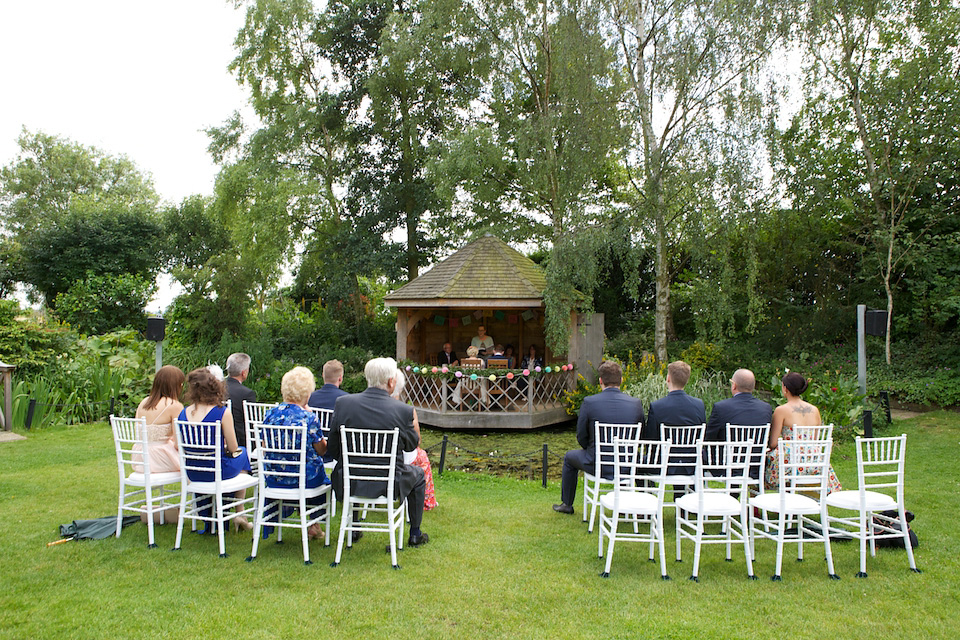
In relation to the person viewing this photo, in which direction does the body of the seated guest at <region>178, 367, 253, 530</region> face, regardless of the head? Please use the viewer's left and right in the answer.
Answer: facing away from the viewer and to the right of the viewer

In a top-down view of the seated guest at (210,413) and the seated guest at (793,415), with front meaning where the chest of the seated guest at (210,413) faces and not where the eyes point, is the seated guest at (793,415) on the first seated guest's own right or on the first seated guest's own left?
on the first seated guest's own right

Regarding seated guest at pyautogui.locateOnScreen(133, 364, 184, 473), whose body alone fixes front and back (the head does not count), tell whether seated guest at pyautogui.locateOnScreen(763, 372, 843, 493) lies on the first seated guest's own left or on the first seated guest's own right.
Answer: on the first seated guest's own right

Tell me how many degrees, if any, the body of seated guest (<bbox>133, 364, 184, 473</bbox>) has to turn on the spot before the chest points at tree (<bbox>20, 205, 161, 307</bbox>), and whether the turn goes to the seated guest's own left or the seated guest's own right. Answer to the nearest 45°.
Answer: approximately 45° to the seated guest's own left

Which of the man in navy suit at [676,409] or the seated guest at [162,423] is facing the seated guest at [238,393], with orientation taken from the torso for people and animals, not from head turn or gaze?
the seated guest at [162,423]

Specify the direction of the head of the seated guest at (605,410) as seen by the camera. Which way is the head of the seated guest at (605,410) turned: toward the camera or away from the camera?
away from the camera

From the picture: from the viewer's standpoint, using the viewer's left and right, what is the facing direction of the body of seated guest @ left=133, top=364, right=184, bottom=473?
facing away from the viewer and to the right of the viewer

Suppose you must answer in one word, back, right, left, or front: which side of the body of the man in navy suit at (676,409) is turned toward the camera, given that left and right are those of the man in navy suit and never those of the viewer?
back
